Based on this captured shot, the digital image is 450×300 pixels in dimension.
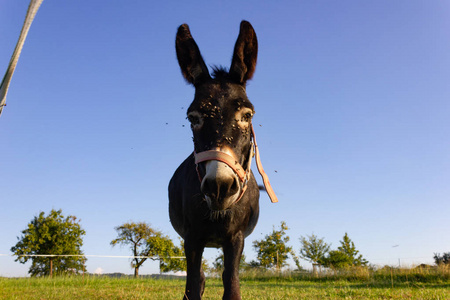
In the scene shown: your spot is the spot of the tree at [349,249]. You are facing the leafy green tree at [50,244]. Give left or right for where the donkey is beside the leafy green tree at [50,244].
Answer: left

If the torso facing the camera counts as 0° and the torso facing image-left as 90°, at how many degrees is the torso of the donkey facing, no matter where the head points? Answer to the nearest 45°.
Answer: approximately 0°

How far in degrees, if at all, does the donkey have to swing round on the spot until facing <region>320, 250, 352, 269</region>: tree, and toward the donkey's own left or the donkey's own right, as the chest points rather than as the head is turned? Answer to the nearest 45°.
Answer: approximately 180°

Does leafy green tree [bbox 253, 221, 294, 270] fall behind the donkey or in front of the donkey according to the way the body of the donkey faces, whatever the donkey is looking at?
behind

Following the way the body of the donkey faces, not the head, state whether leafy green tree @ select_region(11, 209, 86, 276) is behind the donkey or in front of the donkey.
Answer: behind
